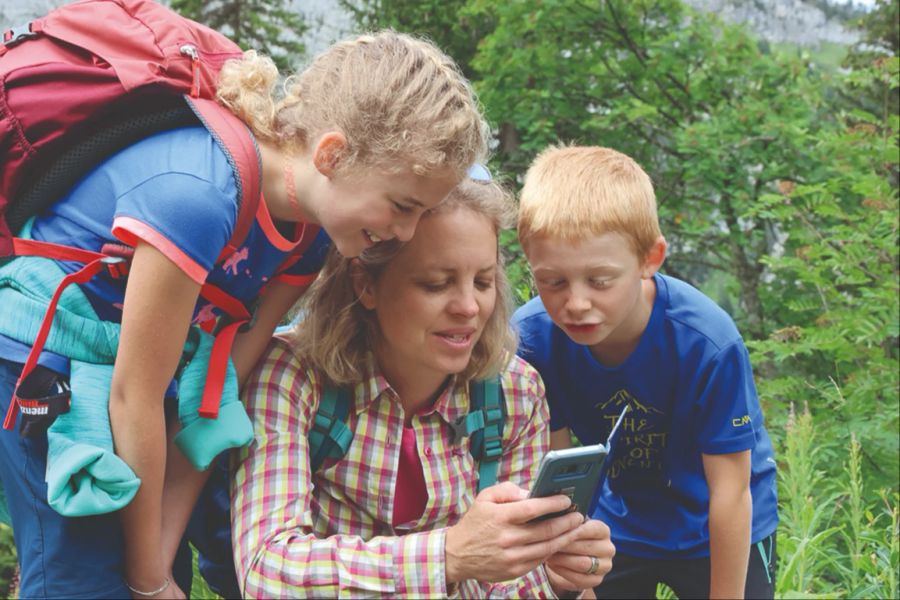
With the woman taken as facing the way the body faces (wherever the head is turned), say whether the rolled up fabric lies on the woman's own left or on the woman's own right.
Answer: on the woman's own right

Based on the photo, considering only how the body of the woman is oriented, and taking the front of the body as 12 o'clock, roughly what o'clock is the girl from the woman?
The girl is roughly at 4 o'clock from the woman.

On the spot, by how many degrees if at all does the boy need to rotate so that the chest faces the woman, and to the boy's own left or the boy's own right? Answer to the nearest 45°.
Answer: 0° — they already face them

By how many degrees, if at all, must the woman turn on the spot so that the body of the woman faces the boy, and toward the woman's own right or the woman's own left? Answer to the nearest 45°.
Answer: approximately 90° to the woman's own left

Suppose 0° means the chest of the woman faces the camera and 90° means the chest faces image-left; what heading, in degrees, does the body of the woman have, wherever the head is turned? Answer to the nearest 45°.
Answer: approximately 315°

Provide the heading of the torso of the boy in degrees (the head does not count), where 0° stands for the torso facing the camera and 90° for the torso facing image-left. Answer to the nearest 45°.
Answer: approximately 45°
